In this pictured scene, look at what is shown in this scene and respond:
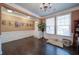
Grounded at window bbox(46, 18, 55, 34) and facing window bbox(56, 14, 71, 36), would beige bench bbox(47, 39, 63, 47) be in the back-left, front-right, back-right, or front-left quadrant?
front-right

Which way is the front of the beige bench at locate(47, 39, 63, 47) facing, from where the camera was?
facing the viewer and to the left of the viewer
